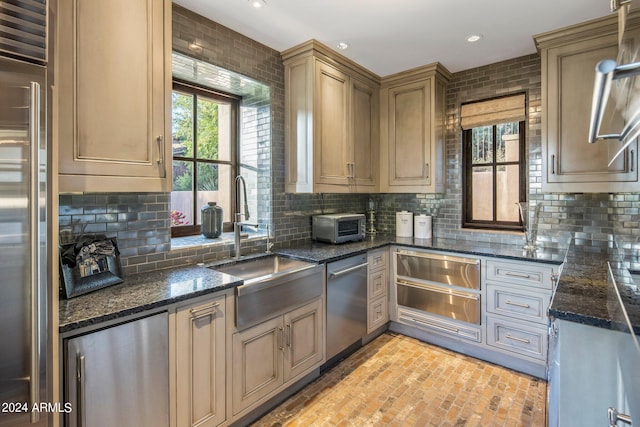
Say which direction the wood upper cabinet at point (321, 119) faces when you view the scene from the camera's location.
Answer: facing the viewer and to the right of the viewer

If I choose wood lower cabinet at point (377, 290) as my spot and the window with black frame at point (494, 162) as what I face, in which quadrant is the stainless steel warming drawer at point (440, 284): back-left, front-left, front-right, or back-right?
front-right

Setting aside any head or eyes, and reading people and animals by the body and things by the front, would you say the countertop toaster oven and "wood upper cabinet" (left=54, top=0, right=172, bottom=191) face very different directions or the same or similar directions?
same or similar directions

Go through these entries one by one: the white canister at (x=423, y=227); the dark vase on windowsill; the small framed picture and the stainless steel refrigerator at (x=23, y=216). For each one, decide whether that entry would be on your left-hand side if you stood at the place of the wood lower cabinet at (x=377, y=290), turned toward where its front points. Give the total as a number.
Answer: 1

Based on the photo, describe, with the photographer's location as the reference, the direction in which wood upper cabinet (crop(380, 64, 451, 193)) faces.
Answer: facing the viewer

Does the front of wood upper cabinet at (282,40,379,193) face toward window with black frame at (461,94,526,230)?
no

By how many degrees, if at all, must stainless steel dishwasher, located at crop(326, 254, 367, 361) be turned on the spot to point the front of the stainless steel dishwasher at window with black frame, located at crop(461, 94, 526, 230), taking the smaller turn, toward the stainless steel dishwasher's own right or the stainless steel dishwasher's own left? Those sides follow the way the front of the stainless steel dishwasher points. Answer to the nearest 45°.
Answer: approximately 90° to the stainless steel dishwasher's own left

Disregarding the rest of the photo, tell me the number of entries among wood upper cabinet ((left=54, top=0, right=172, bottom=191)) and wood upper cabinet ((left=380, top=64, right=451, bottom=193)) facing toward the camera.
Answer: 2

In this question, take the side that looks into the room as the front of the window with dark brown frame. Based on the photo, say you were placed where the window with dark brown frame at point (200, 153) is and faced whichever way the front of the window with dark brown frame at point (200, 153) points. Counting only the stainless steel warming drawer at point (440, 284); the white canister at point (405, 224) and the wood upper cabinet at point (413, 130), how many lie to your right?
0

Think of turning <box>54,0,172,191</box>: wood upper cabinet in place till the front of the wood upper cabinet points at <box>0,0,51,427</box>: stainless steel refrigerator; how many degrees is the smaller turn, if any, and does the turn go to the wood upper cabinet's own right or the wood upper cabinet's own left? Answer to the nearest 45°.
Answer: approximately 45° to the wood upper cabinet's own right

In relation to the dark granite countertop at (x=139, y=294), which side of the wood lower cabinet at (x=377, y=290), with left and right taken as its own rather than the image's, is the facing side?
right

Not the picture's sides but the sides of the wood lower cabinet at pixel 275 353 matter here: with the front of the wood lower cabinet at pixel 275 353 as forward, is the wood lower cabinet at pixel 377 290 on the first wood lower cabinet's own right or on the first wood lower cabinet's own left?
on the first wood lower cabinet's own left

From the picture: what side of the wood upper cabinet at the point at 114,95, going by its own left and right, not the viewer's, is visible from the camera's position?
front

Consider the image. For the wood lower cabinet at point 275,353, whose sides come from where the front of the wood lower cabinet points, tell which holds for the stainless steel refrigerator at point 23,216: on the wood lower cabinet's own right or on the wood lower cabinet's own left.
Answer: on the wood lower cabinet's own right
